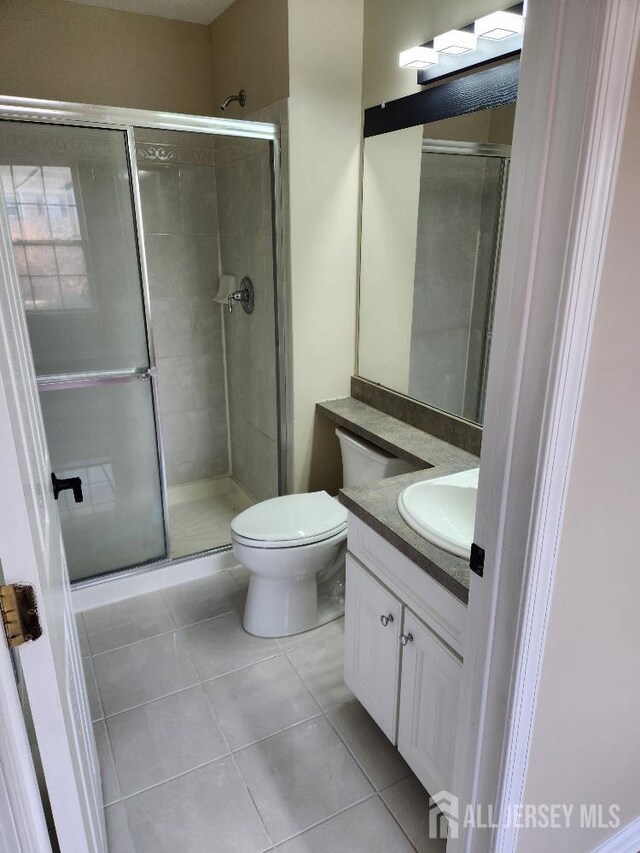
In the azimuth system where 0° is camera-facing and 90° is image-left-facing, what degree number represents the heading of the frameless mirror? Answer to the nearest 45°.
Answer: approximately 45°

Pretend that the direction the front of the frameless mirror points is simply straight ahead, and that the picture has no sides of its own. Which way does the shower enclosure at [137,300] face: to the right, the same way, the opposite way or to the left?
to the left

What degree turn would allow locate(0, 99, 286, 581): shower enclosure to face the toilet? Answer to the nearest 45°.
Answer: approximately 45° to its left

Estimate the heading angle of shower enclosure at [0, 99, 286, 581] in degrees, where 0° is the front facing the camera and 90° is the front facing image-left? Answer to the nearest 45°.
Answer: approximately 0°

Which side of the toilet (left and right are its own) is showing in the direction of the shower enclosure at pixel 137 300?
right

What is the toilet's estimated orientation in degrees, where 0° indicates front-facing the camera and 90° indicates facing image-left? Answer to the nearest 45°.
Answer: approximately 45°

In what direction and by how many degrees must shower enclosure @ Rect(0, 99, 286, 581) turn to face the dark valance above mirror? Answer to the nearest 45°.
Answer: approximately 45° to its left

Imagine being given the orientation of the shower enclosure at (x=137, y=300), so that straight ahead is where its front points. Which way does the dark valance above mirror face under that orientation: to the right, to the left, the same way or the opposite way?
to the right
